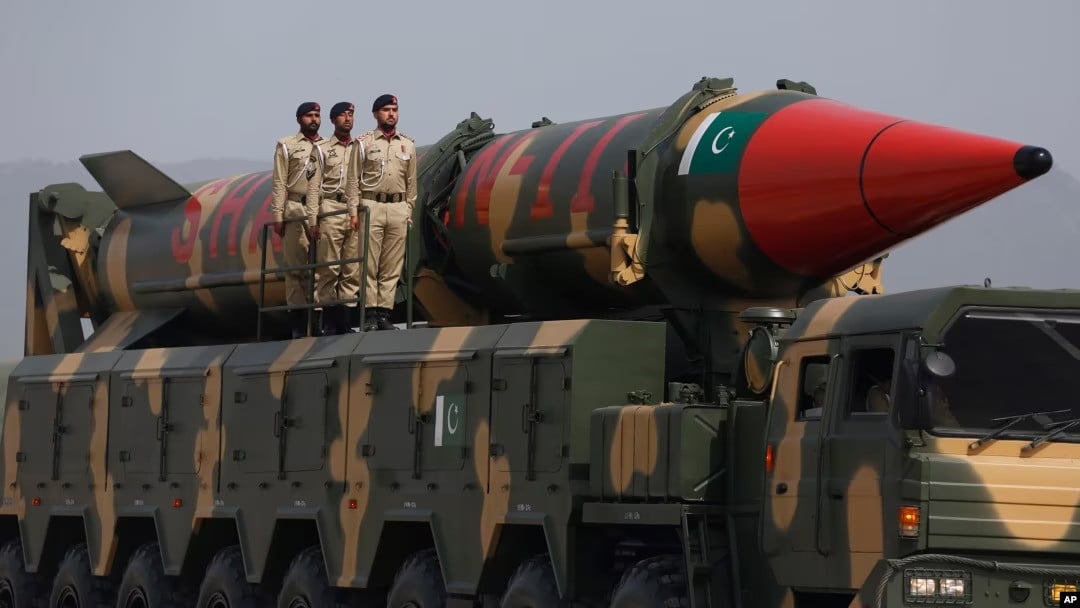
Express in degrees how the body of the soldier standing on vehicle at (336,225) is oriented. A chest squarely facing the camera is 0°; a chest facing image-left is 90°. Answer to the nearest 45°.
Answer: approximately 315°

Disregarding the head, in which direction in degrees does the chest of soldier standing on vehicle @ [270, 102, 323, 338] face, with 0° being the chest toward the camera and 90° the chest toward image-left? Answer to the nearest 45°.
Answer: approximately 315°

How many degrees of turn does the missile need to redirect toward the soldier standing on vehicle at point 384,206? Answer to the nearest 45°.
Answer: approximately 180°

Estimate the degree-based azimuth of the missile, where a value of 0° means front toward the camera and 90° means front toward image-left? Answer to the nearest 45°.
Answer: approximately 315°

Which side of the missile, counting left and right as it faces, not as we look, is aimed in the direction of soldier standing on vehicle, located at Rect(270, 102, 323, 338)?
back
